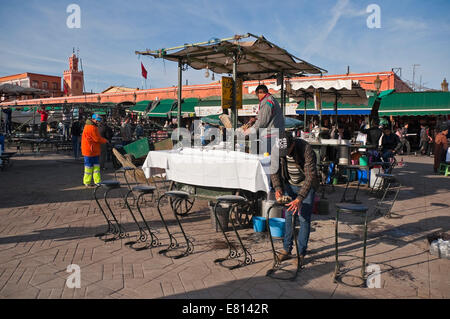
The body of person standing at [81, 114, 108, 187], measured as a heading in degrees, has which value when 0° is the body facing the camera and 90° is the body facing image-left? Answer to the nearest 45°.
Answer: approximately 225°

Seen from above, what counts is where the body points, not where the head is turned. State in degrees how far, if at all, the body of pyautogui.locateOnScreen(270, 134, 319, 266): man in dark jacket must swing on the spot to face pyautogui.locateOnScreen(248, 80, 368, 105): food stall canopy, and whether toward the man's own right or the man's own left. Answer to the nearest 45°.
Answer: approximately 135° to the man's own right

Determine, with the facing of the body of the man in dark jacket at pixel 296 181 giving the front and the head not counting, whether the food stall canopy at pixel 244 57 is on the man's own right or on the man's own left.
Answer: on the man's own right

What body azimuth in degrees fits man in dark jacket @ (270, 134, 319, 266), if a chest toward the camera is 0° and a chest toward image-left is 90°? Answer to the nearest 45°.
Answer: approximately 45°

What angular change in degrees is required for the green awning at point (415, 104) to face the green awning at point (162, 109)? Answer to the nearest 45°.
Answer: approximately 90° to its right

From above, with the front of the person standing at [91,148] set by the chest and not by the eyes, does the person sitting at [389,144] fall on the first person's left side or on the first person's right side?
on the first person's right side

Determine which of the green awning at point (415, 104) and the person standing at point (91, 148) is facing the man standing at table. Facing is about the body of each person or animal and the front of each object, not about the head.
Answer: the green awning
